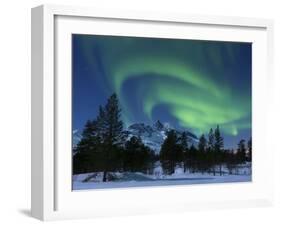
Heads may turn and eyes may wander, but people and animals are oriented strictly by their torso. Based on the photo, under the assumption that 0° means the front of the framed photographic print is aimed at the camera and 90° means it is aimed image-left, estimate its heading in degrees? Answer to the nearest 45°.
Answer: approximately 315°
